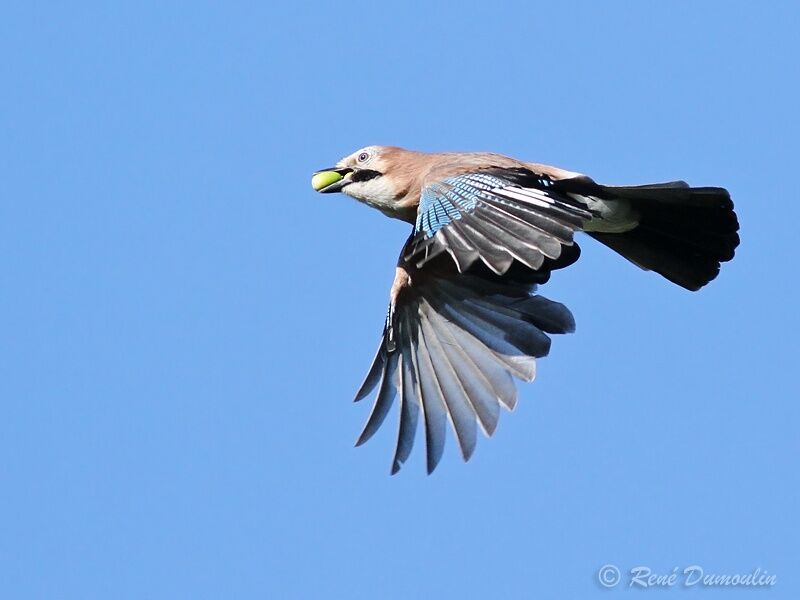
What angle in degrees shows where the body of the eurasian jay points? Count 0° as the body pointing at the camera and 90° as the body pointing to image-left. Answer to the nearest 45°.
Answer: approximately 90°
